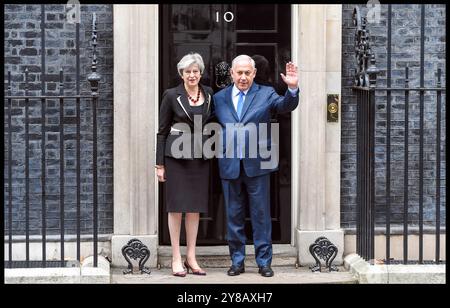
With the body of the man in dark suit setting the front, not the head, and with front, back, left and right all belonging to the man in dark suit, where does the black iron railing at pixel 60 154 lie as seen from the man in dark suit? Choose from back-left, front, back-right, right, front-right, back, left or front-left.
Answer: right

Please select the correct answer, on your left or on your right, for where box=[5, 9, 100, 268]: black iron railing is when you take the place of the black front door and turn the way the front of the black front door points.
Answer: on your right

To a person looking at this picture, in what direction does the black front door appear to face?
facing the viewer

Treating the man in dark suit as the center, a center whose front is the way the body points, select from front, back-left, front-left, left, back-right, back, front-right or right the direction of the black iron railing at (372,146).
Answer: left

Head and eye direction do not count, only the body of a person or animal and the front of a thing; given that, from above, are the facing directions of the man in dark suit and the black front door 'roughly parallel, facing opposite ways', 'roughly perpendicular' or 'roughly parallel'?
roughly parallel

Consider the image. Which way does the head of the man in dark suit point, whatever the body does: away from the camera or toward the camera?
toward the camera

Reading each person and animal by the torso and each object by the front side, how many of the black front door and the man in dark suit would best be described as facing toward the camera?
2

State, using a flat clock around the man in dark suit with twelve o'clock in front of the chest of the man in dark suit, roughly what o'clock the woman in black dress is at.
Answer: The woman in black dress is roughly at 3 o'clock from the man in dark suit.

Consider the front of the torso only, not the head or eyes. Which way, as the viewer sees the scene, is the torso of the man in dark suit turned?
toward the camera

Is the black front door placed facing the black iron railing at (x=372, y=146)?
no

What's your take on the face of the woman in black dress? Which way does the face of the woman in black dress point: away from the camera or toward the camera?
toward the camera
